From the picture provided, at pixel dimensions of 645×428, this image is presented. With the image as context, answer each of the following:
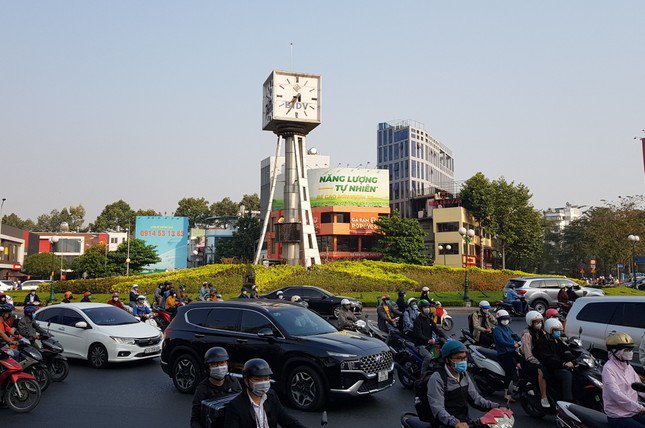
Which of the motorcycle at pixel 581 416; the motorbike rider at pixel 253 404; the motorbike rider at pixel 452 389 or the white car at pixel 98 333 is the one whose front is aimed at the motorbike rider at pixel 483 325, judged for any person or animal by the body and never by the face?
the white car

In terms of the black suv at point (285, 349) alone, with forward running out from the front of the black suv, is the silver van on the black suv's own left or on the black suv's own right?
on the black suv's own left

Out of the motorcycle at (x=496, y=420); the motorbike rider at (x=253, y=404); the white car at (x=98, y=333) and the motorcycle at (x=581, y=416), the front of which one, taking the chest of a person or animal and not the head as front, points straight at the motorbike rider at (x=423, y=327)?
the white car

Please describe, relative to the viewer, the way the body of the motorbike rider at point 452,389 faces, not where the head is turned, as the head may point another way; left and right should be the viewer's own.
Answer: facing the viewer and to the right of the viewer

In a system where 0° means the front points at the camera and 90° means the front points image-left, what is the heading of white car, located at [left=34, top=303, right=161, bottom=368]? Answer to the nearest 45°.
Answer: approximately 315°

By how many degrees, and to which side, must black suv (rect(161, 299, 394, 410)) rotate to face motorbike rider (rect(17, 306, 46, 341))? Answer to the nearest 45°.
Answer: approximately 135° to its right

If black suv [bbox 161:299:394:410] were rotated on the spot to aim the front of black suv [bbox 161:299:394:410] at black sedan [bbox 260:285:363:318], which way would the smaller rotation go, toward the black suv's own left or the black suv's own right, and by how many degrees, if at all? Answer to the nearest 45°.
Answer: approximately 135° to the black suv's own left

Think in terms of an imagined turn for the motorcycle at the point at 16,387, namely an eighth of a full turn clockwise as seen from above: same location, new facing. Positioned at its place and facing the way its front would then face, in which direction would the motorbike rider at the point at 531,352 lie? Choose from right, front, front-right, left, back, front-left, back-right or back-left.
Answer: front

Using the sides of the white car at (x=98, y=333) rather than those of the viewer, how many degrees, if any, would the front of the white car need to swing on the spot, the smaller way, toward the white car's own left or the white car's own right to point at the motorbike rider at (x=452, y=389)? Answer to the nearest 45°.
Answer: approximately 45° to the white car's own right

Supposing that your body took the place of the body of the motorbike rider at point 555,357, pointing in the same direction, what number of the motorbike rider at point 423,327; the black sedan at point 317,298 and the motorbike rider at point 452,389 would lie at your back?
2

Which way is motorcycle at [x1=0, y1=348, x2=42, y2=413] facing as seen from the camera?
to the viewer's right
